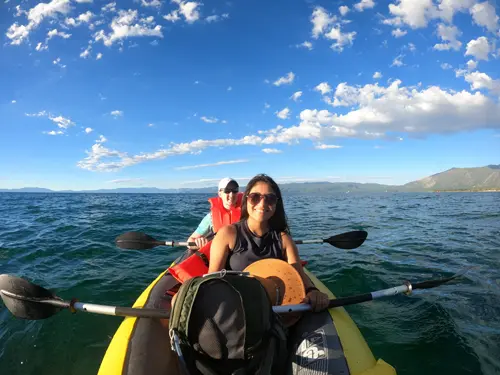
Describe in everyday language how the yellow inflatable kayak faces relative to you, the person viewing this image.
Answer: facing the viewer

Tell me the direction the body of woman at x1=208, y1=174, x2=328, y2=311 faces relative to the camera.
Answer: toward the camera

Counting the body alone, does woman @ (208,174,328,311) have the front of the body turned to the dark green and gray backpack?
yes

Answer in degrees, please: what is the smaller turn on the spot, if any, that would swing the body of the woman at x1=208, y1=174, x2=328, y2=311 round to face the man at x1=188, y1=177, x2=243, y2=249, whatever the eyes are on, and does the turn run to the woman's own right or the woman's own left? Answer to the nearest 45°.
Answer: approximately 180°

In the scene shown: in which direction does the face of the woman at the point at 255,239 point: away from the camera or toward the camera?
toward the camera
